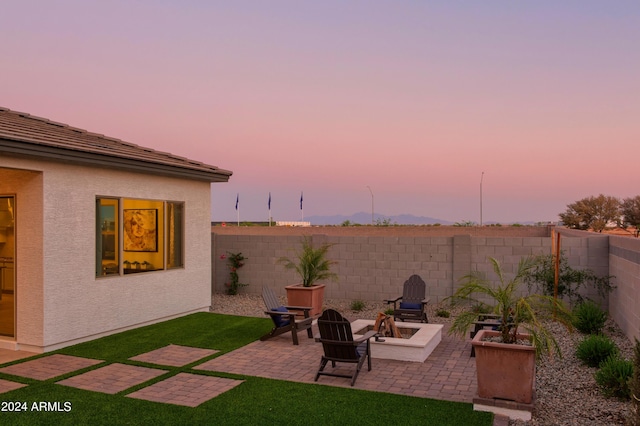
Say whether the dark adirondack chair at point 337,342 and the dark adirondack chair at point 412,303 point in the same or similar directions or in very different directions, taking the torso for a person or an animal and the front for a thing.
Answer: very different directions

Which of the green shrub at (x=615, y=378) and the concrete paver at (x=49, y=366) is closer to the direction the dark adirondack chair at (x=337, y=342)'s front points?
the green shrub

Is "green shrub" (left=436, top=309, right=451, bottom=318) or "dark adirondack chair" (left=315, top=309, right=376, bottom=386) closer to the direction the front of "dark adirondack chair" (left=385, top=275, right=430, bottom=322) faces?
the dark adirondack chair

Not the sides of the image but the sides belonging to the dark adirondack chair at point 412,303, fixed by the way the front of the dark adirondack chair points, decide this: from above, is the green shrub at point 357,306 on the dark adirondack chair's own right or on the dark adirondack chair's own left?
on the dark adirondack chair's own right

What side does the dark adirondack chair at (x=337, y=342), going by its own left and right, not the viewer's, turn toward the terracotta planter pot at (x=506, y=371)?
right

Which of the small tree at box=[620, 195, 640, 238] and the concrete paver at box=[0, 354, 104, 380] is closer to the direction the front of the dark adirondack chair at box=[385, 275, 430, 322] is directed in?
the concrete paver

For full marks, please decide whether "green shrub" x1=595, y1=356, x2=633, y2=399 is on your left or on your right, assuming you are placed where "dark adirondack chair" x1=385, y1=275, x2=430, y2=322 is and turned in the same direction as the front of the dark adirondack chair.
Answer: on your left

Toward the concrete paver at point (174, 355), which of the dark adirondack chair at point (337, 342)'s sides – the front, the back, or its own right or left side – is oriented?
left

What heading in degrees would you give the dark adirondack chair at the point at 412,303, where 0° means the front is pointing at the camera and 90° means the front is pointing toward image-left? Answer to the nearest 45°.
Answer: approximately 45°

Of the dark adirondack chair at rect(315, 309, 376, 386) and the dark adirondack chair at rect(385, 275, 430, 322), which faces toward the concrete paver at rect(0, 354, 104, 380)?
the dark adirondack chair at rect(385, 275, 430, 322)

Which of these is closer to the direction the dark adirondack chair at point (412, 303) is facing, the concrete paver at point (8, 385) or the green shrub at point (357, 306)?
the concrete paver

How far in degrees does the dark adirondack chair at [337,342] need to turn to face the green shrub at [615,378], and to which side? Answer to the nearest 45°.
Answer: approximately 45° to its right

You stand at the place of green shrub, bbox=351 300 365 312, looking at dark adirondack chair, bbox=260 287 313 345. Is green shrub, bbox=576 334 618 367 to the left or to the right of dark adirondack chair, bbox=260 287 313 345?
left

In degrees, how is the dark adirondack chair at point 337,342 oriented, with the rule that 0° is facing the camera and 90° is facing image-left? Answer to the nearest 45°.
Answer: approximately 225°
